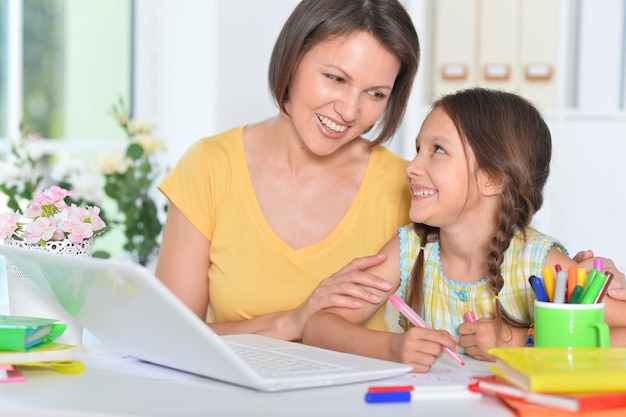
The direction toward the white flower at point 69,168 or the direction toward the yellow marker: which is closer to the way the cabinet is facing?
the yellow marker

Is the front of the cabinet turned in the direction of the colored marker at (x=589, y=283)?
yes

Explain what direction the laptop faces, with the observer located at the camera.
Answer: facing away from the viewer and to the right of the viewer

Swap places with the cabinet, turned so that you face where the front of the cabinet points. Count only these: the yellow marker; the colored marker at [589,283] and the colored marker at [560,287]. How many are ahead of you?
3

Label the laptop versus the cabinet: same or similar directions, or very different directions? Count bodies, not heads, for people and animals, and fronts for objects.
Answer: very different directions

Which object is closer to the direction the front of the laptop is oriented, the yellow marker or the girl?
the girl

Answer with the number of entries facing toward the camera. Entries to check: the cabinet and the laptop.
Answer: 1

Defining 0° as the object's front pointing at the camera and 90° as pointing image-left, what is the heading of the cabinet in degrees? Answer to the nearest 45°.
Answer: approximately 0°
